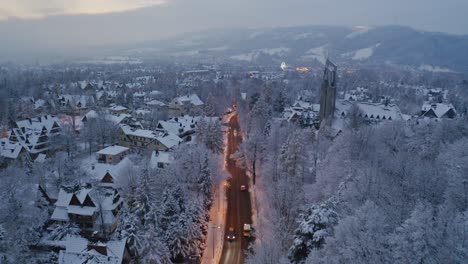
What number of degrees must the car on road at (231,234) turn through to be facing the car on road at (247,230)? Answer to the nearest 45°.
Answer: approximately 90° to its left

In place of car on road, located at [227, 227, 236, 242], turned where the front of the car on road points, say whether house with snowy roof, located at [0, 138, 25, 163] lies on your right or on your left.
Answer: on your right

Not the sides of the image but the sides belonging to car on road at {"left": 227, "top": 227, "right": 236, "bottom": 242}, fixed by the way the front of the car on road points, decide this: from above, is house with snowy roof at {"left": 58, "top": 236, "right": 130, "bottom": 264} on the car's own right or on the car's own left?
on the car's own right

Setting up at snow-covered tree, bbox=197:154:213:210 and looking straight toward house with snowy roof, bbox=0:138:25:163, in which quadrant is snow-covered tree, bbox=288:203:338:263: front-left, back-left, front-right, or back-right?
back-left

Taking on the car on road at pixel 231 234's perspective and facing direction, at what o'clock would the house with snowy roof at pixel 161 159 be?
The house with snowy roof is roughly at 5 o'clock from the car on road.

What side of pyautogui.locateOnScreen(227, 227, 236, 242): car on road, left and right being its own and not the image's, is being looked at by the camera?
front

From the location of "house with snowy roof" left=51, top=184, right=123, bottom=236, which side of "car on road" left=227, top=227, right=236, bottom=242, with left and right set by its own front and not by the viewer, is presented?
right

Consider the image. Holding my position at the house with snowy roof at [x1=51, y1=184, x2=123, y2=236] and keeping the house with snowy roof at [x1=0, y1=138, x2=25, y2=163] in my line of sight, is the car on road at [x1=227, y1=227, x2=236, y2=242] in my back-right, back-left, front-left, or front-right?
back-right

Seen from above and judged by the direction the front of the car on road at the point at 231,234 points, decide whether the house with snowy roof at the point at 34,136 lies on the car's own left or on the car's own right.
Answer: on the car's own right

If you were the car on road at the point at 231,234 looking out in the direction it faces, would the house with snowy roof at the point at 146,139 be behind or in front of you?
behind

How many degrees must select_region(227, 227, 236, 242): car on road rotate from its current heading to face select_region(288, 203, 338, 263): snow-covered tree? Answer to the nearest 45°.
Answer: approximately 45° to its left

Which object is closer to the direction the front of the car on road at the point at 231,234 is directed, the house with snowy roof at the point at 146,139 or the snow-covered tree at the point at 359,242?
the snow-covered tree
